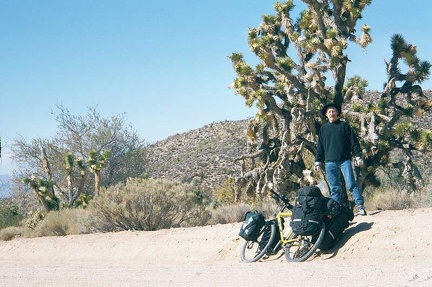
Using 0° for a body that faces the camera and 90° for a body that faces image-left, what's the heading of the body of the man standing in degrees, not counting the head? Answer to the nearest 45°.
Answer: approximately 0°

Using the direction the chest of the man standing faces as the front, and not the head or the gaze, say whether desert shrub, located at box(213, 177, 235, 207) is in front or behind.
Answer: behind

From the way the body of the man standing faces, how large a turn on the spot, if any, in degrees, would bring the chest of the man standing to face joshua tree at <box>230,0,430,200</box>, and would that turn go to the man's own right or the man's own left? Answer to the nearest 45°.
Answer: approximately 180°

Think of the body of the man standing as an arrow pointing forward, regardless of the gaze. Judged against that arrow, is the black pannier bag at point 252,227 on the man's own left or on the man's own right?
on the man's own right

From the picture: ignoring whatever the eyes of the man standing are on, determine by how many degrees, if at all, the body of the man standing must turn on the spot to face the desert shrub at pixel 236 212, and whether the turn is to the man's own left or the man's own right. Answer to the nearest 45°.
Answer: approximately 135° to the man's own right
